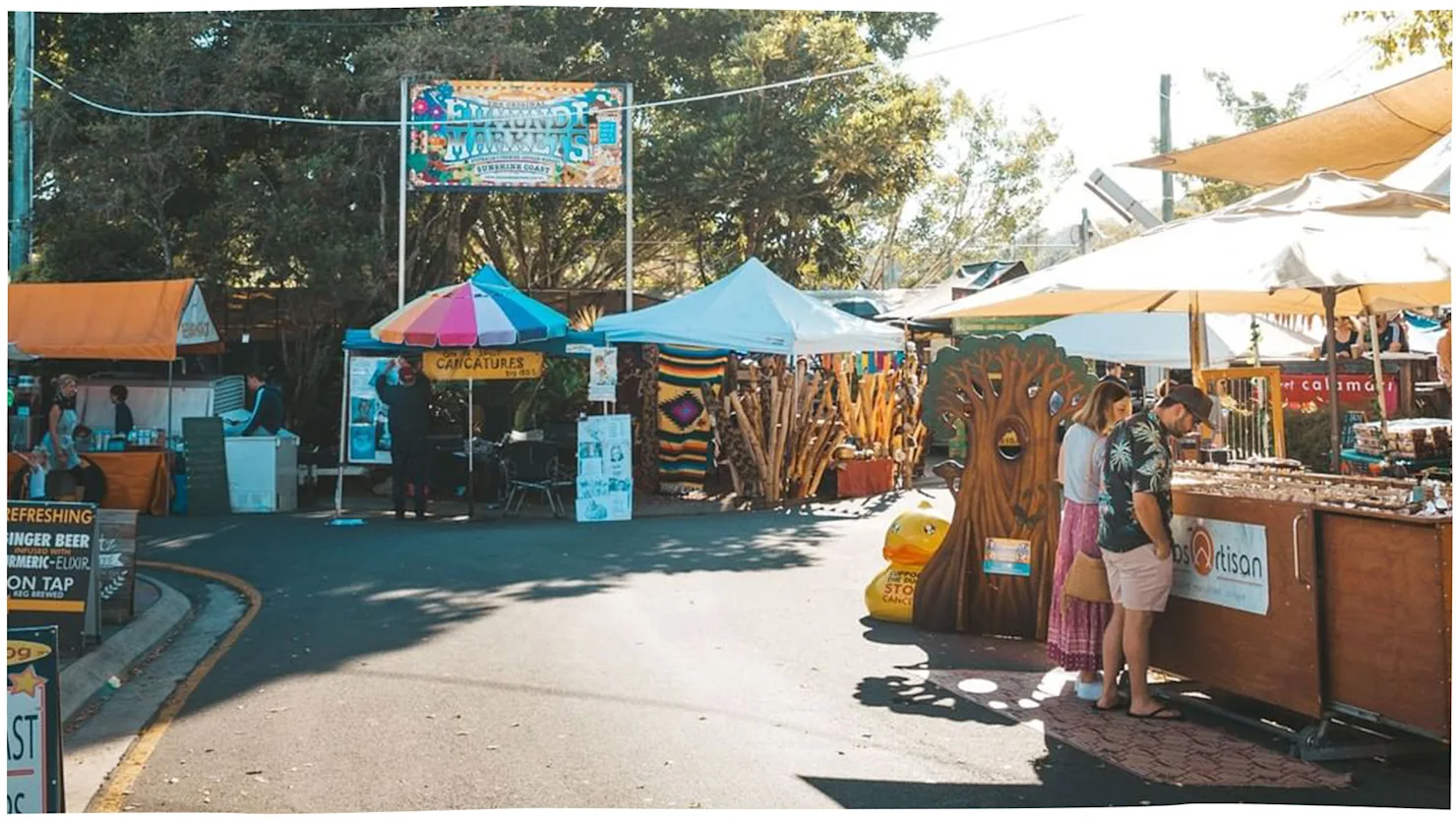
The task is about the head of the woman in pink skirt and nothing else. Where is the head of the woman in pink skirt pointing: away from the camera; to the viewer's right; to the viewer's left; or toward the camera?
to the viewer's right

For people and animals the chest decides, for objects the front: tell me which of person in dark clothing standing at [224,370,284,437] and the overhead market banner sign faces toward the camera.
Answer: the overhead market banner sign

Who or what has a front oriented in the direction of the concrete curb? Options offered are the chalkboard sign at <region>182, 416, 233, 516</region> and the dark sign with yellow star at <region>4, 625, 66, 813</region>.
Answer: the chalkboard sign at <region>182, 416, 233, 516</region>

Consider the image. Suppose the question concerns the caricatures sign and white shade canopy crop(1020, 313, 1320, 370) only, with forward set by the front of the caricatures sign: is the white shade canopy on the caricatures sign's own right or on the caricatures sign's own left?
on the caricatures sign's own left

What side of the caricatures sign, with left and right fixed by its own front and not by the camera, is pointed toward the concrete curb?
front

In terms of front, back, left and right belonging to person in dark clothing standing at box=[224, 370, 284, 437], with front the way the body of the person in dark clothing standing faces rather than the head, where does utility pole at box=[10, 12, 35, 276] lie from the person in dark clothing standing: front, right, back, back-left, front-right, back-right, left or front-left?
front-right

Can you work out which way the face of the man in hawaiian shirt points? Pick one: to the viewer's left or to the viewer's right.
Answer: to the viewer's right

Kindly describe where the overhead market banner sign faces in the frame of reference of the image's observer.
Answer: facing the viewer

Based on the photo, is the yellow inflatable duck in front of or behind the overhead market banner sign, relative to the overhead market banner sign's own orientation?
in front

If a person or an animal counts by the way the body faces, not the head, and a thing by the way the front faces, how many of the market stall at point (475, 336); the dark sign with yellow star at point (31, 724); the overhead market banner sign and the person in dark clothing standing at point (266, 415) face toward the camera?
3

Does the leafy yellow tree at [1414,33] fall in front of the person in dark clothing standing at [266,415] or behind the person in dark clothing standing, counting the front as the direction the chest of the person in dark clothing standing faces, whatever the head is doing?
behind

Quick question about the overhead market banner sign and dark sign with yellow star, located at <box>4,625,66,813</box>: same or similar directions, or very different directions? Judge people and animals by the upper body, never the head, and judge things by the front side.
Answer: same or similar directions

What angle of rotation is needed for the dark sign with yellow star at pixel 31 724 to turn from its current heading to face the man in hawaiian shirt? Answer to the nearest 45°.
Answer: approximately 90° to its left

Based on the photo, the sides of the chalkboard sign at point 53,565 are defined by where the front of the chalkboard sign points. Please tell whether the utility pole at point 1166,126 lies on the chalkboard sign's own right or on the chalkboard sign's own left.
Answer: on the chalkboard sign's own left

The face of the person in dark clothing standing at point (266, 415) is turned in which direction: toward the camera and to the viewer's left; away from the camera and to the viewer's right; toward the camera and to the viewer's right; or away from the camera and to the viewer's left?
toward the camera and to the viewer's left
